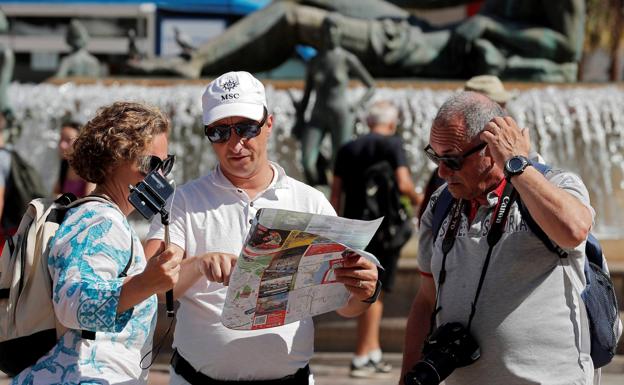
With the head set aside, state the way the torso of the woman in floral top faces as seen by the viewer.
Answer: to the viewer's right

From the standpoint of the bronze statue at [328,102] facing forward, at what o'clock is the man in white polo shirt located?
The man in white polo shirt is roughly at 12 o'clock from the bronze statue.

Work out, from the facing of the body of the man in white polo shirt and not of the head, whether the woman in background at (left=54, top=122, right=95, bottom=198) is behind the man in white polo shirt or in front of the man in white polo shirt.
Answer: behind

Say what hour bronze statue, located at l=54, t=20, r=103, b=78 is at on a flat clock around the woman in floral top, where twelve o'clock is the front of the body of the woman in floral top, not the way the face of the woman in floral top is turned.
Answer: The bronze statue is roughly at 9 o'clock from the woman in floral top.

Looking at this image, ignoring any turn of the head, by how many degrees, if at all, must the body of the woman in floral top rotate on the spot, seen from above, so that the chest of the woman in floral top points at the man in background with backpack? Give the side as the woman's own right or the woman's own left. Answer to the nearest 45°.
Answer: approximately 45° to the woman's own left

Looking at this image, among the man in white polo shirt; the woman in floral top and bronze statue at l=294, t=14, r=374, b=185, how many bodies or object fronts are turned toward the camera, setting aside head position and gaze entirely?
2

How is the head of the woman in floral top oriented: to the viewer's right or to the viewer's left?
to the viewer's right

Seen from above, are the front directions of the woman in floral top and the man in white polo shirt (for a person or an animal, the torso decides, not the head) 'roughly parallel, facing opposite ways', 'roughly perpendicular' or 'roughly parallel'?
roughly perpendicular

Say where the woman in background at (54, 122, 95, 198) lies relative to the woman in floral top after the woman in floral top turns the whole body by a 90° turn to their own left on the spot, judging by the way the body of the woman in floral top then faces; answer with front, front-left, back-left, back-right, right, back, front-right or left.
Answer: front

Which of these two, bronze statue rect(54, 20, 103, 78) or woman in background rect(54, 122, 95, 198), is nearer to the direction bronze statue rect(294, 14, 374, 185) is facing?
the woman in background

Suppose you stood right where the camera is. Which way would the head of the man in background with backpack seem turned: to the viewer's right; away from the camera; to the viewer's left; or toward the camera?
away from the camera
